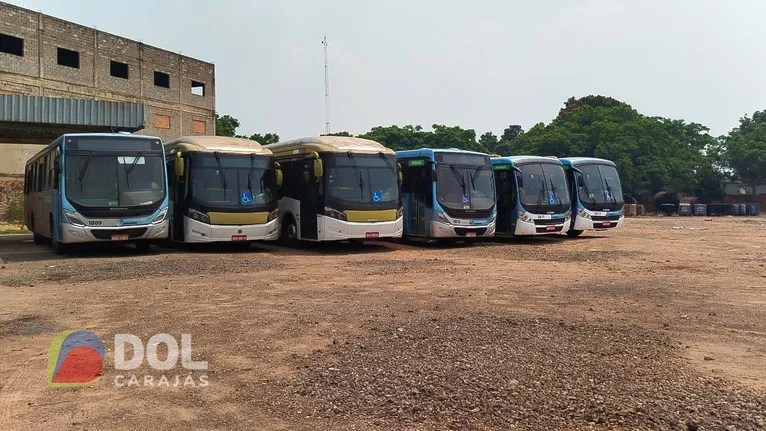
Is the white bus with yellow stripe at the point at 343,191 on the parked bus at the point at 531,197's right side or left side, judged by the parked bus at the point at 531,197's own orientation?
on its right

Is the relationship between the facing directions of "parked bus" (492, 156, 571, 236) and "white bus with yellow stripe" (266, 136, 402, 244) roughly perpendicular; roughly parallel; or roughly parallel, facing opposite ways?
roughly parallel

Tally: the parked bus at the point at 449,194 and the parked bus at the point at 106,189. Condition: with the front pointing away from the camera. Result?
0

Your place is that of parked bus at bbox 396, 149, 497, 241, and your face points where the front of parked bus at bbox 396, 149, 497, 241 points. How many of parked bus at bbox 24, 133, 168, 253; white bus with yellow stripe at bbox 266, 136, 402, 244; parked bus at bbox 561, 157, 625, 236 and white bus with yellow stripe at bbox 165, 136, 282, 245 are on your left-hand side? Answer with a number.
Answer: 1

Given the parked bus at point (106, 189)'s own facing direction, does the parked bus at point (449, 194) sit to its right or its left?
on its left

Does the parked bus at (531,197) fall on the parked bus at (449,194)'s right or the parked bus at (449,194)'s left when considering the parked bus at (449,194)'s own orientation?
on its left

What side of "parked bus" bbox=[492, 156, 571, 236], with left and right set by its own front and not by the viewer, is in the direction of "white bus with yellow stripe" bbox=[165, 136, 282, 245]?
right

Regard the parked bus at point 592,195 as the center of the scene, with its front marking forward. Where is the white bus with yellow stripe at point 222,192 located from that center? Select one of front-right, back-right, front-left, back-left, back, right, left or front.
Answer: right

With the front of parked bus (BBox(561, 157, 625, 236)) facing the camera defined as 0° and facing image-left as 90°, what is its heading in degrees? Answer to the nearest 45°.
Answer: approximately 315°

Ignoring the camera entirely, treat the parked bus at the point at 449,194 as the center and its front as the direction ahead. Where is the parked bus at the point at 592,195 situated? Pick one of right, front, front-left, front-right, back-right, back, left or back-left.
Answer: left

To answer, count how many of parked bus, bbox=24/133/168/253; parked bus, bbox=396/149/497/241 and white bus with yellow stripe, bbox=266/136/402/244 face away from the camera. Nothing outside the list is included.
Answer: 0

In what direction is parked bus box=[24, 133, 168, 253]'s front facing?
toward the camera

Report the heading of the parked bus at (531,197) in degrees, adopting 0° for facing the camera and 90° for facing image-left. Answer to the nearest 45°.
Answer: approximately 315°

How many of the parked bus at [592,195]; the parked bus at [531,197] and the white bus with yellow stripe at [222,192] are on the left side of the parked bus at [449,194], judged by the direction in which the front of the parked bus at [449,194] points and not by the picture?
2
